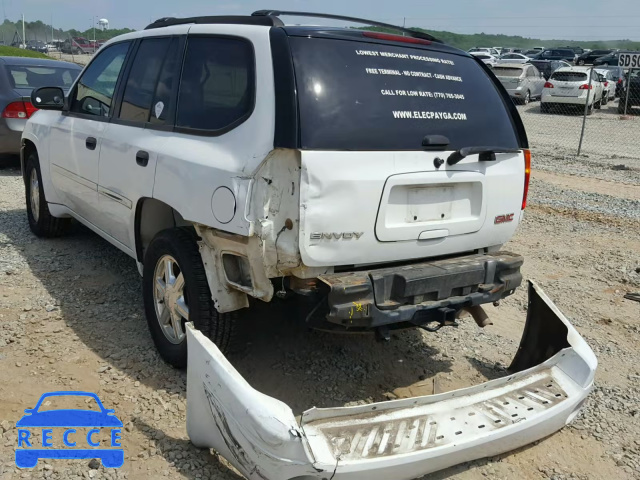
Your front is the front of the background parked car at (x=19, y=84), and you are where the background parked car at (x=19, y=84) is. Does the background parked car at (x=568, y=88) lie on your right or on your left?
on your right

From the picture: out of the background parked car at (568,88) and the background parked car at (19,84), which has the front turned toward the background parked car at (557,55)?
the background parked car at (568,88)

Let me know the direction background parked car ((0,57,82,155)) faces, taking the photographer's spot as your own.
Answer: facing away from the viewer and to the left of the viewer

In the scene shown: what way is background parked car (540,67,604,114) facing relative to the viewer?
away from the camera

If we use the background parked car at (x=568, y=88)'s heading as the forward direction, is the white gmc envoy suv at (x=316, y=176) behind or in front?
behind

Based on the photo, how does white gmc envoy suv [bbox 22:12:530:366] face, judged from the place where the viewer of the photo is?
facing away from the viewer and to the left of the viewer

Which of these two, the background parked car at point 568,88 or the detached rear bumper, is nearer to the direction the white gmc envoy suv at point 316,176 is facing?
the background parked car
